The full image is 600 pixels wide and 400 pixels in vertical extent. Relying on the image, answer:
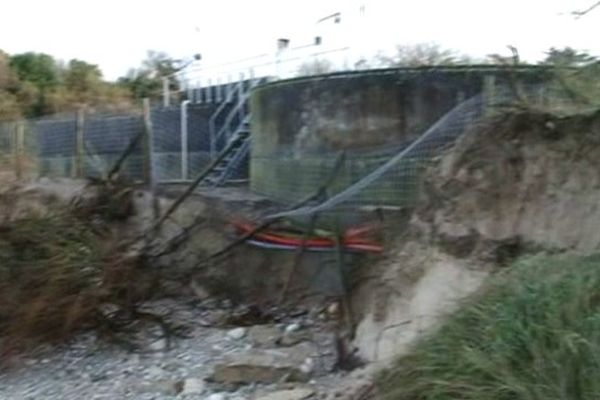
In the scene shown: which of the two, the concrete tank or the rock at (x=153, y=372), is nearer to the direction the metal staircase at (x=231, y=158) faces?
the rock

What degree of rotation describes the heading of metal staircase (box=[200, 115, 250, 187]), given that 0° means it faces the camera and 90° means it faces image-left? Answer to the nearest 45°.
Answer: approximately 45°

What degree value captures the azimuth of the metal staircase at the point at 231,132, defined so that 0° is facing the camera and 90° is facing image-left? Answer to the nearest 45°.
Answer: approximately 45°

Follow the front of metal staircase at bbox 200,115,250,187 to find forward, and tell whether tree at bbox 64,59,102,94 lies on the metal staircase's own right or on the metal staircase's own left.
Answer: on the metal staircase's own right

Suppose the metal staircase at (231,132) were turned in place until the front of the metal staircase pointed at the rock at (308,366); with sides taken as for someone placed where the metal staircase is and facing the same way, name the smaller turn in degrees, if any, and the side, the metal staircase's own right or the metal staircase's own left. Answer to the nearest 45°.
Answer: approximately 45° to the metal staircase's own left

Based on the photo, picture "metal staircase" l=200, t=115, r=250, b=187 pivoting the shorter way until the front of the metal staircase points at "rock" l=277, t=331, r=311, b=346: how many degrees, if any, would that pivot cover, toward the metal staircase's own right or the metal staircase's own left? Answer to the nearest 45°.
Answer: approximately 45° to the metal staircase's own left

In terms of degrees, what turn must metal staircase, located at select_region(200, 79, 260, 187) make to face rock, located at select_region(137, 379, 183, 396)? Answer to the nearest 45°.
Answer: approximately 45° to its left
